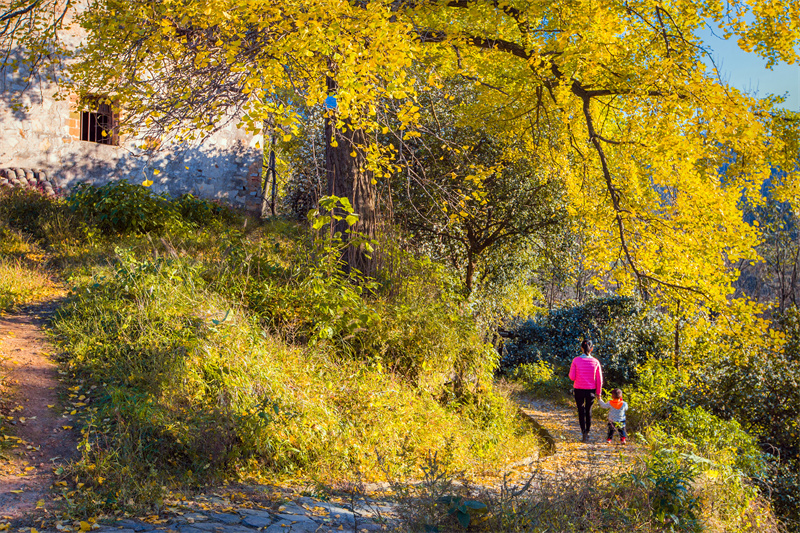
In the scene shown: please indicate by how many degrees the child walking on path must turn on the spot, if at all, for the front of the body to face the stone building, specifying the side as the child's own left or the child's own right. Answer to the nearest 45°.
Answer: approximately 90° to the child's own left

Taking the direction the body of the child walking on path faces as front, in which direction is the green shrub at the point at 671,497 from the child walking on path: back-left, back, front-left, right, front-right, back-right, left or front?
back

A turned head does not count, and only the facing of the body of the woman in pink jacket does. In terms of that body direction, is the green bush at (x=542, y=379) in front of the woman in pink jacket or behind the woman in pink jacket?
in front

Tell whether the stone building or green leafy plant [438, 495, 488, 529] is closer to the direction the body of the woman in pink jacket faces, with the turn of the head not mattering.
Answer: the stone building

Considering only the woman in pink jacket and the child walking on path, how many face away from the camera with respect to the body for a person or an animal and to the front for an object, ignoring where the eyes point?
2

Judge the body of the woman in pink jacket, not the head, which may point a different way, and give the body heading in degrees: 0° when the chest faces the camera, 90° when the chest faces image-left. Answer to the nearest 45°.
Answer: approximately 180°

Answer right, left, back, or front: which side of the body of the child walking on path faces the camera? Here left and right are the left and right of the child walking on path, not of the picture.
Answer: back

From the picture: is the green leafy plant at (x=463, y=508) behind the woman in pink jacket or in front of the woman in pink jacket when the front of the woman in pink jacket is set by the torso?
behind

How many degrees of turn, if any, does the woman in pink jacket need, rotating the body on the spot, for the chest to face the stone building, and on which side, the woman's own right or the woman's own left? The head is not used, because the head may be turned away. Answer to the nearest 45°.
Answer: approximately 90° to the woman's own left

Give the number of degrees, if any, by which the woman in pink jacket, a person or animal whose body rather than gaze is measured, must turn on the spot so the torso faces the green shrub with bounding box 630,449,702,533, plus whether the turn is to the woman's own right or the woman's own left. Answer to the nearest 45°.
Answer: approximately 180°

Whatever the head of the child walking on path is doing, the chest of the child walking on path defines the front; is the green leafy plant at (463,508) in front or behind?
behind

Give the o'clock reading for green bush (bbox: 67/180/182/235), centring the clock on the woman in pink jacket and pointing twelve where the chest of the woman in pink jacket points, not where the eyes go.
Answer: The green bush is roughly at 9 o'clock from the woman in pink jacket.
